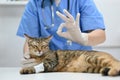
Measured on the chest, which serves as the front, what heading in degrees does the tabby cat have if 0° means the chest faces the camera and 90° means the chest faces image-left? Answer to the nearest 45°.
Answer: approximately 90°

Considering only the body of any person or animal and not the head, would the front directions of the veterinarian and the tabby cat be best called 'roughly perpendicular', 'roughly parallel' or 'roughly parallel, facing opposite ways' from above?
roughly perpendicular

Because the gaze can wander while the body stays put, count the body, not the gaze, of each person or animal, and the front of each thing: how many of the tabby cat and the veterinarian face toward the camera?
1

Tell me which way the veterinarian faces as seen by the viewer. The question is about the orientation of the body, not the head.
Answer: toward the camera
